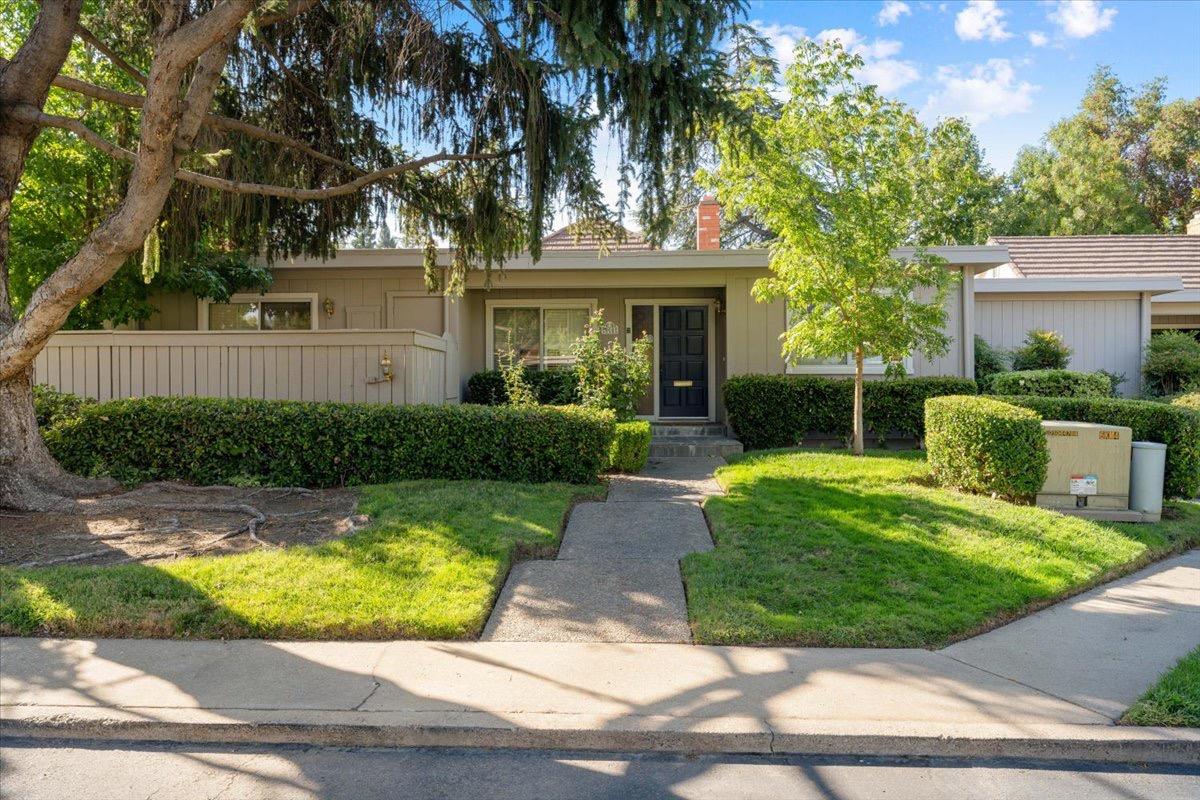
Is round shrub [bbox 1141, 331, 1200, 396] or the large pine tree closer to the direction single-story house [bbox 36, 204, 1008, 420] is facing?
the large pine tree

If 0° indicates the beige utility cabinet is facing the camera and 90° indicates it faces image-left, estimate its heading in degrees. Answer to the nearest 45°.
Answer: approximately 0°

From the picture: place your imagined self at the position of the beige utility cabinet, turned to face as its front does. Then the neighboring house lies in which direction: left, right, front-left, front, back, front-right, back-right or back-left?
back

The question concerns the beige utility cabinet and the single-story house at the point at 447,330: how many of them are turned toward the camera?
2

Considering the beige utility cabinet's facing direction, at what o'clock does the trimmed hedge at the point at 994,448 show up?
The trimmed hedge is roughly at 2 o'clock from the beige utility cabinet.

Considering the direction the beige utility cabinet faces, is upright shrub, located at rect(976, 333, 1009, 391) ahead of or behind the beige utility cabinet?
behind

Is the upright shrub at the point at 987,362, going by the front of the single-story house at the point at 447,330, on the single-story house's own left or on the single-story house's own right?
on the single-story house's own left

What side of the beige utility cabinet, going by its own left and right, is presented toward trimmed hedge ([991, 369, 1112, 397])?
back
